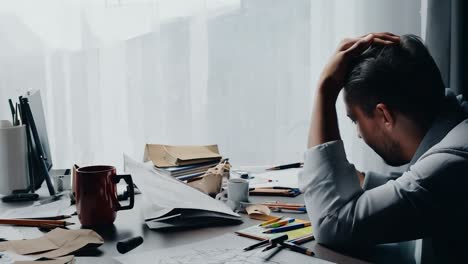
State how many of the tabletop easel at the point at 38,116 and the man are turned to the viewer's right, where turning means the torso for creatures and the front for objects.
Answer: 1

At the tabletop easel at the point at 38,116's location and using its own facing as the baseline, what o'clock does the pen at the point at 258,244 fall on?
The pen is roughly at 2 o'clock from the tabletop easel.

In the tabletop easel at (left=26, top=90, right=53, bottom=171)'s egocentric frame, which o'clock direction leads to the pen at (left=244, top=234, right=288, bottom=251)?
The pen is roughly at 2 o'clock from the tabletop easel.

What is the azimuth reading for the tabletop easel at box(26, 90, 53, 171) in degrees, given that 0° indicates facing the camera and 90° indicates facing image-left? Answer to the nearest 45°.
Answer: approximately 270°

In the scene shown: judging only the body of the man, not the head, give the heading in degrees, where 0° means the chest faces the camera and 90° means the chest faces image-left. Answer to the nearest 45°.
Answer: approximately 90°

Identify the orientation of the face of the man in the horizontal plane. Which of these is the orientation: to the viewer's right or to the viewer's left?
to the viewer's left

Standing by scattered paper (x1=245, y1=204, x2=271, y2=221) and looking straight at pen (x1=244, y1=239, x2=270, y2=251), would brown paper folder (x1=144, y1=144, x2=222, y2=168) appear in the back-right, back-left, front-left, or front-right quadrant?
back-right
